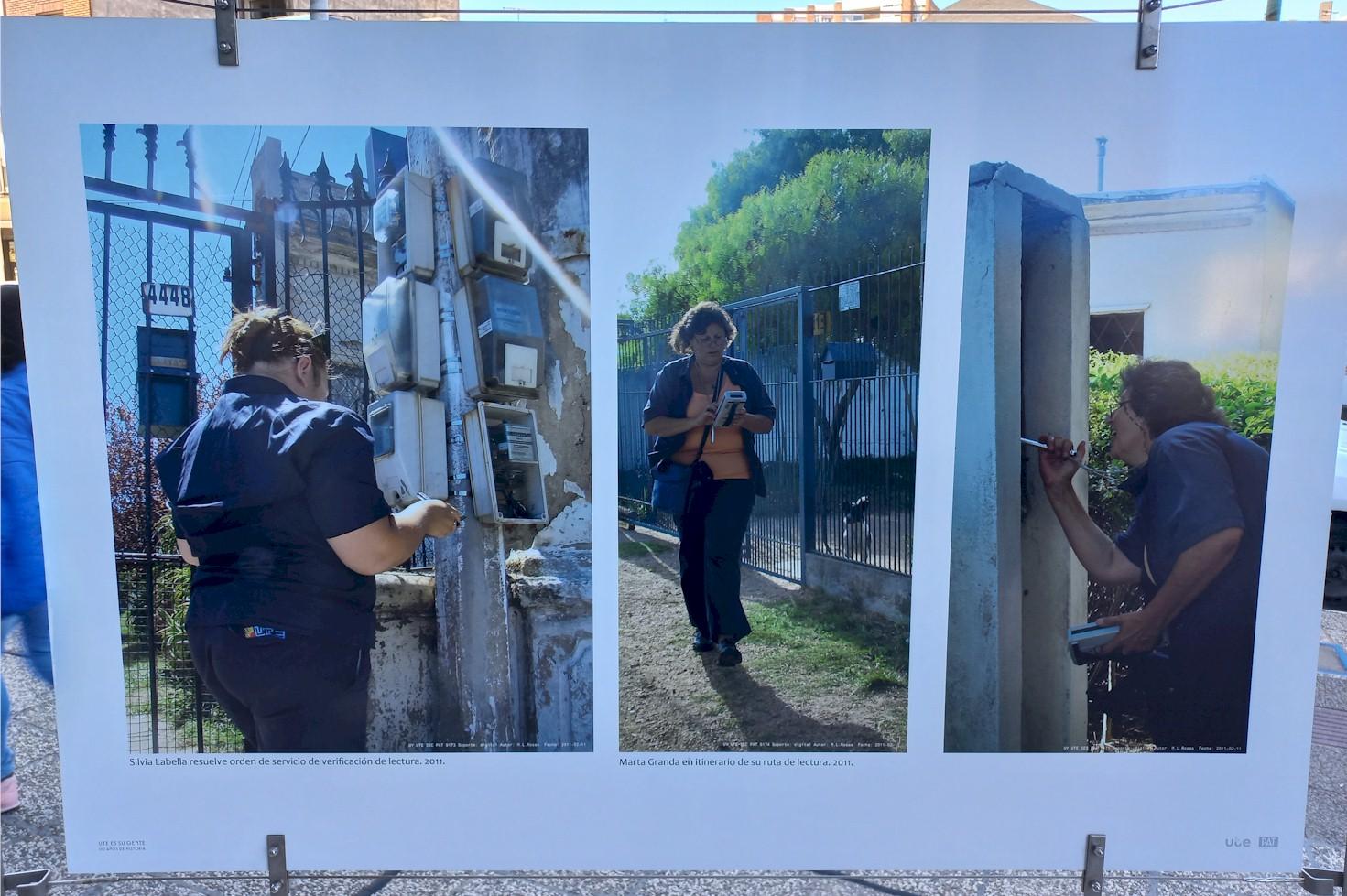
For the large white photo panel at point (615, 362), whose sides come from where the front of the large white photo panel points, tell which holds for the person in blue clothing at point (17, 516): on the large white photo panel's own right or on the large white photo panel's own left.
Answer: on the large white photo panel's own right

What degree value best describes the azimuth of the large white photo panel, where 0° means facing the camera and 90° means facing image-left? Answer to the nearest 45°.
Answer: approximately 0°
